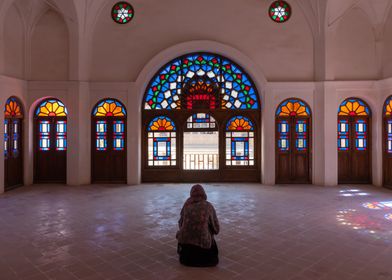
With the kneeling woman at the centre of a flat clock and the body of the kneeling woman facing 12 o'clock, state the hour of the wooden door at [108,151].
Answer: The wooden door is roughly at 11 o'clock from the kneeling woman.

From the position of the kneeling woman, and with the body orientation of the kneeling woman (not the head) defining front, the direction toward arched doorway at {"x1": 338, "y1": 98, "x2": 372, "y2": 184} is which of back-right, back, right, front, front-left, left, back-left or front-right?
front-right

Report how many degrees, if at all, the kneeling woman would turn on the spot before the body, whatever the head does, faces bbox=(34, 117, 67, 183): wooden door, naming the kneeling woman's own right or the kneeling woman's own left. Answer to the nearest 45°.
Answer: approximately 45° to the kneeling woman's own left

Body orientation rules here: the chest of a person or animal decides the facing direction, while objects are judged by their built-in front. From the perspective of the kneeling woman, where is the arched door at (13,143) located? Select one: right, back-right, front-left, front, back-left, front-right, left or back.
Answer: front-left

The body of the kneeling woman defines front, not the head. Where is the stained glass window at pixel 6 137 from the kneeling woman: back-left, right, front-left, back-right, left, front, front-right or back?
front-left

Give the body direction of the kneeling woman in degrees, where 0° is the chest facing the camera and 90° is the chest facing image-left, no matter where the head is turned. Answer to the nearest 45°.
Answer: approximately 180°

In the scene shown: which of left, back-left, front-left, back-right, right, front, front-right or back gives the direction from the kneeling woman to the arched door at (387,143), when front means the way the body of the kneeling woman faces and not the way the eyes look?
front-right

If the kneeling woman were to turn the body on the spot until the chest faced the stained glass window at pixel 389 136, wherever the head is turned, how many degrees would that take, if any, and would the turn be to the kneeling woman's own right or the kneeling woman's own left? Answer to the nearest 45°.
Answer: approximately 45° to the kneeling woman's own right
